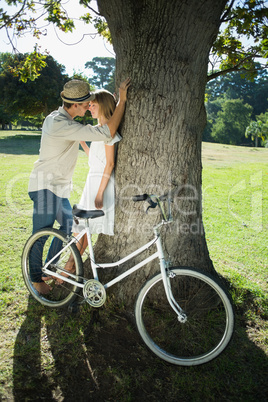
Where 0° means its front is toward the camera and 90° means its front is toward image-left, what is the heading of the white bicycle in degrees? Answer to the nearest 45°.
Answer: approximately 315°

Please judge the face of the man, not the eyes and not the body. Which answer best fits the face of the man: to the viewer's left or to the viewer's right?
to the viewer's right

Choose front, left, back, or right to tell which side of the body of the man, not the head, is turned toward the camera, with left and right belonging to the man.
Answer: right

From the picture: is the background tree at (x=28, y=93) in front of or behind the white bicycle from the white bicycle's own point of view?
behind

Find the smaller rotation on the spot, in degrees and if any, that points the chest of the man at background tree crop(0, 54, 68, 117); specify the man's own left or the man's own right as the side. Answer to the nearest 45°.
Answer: approximately 90° to the man's own left

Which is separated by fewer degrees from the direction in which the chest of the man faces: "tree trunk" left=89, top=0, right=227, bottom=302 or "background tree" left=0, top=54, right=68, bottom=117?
the tree trunk
